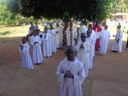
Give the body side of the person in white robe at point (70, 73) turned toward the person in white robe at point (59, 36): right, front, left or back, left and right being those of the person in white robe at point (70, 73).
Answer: back

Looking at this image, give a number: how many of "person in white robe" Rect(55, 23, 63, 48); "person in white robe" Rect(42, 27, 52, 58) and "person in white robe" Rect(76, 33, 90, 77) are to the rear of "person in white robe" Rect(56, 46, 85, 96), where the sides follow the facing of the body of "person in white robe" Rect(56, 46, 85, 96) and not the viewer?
3

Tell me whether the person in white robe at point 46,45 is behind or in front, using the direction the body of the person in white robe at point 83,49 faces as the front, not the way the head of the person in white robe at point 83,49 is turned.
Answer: behind

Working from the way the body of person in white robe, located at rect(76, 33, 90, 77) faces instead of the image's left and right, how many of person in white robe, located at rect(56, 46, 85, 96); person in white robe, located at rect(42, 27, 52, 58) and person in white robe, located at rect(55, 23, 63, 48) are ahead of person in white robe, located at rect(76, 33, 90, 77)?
1

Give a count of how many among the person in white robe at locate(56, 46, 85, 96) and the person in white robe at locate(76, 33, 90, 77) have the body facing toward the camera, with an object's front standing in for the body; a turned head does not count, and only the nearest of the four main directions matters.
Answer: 2

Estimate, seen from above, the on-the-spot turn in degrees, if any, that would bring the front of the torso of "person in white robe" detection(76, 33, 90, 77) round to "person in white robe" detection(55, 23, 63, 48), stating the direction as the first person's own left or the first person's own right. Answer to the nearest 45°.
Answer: approximately 180°
